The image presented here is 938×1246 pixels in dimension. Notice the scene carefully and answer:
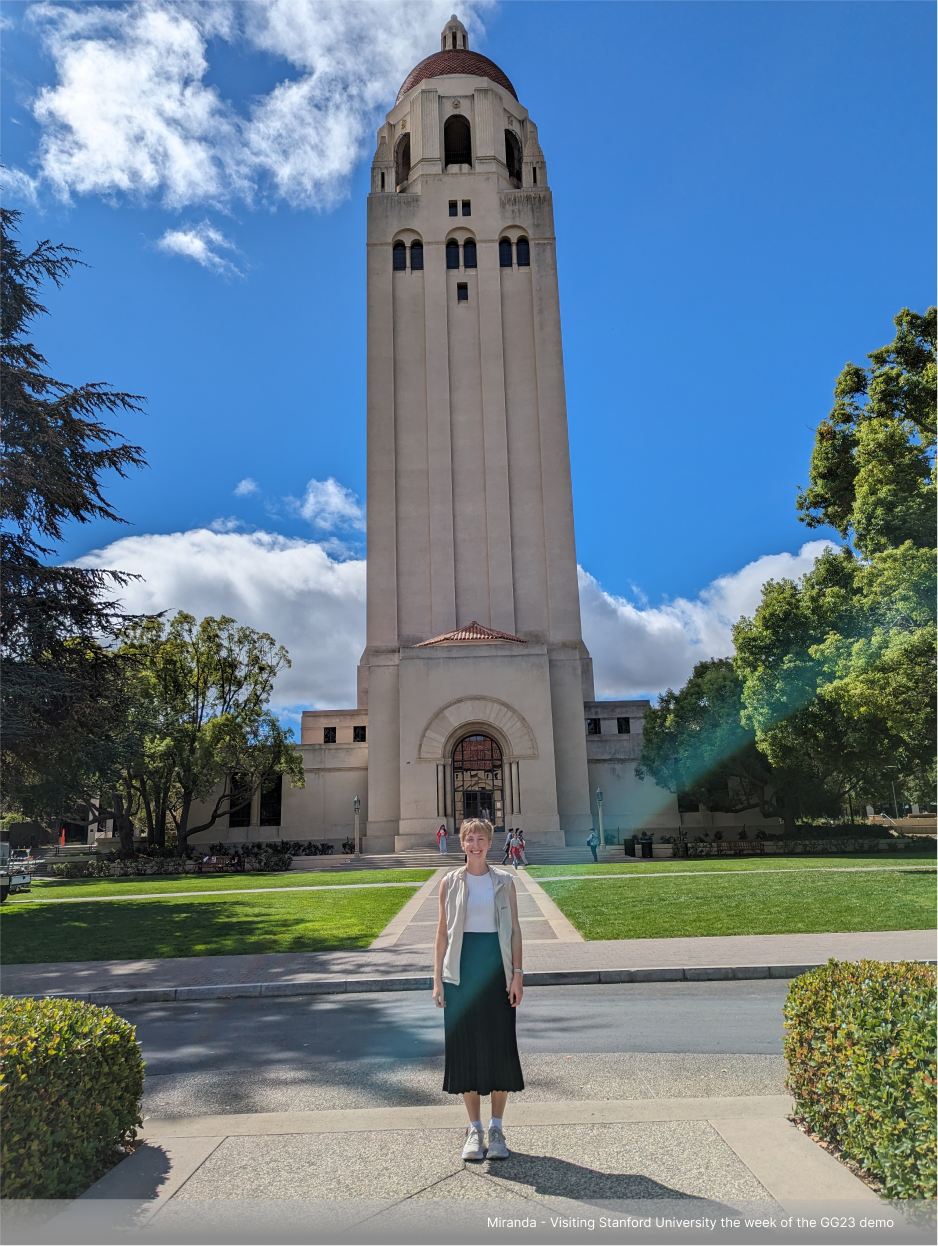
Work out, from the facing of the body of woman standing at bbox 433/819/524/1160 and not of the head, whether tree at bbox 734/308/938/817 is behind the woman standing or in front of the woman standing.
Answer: behind

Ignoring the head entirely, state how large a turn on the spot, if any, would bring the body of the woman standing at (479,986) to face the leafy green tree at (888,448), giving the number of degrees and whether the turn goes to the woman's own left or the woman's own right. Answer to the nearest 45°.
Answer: approximately 135° to the woman's own left

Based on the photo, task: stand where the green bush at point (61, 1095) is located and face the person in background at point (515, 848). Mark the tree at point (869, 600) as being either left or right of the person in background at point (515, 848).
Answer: right

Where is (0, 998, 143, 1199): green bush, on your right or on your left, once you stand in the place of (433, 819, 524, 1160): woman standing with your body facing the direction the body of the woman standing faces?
on your right

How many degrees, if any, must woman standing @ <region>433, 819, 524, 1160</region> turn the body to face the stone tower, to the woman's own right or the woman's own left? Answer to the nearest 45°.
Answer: approximately 180°

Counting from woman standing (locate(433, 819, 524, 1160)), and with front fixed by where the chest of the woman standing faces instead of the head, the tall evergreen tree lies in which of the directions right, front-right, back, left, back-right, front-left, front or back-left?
back-right

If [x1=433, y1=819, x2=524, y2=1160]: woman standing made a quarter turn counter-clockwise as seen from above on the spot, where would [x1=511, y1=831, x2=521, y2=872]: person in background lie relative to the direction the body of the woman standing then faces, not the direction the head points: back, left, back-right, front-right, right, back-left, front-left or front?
left

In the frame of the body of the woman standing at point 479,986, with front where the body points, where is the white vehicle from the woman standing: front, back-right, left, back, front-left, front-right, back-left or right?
back-right

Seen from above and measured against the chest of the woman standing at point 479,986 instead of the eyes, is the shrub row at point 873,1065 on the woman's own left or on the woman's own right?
on the woman's own left

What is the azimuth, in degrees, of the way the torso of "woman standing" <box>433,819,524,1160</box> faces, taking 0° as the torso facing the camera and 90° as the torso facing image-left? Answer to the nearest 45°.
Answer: approximately 0°

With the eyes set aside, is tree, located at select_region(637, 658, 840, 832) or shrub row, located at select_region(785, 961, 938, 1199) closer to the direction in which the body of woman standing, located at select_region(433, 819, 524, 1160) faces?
the shrub row
